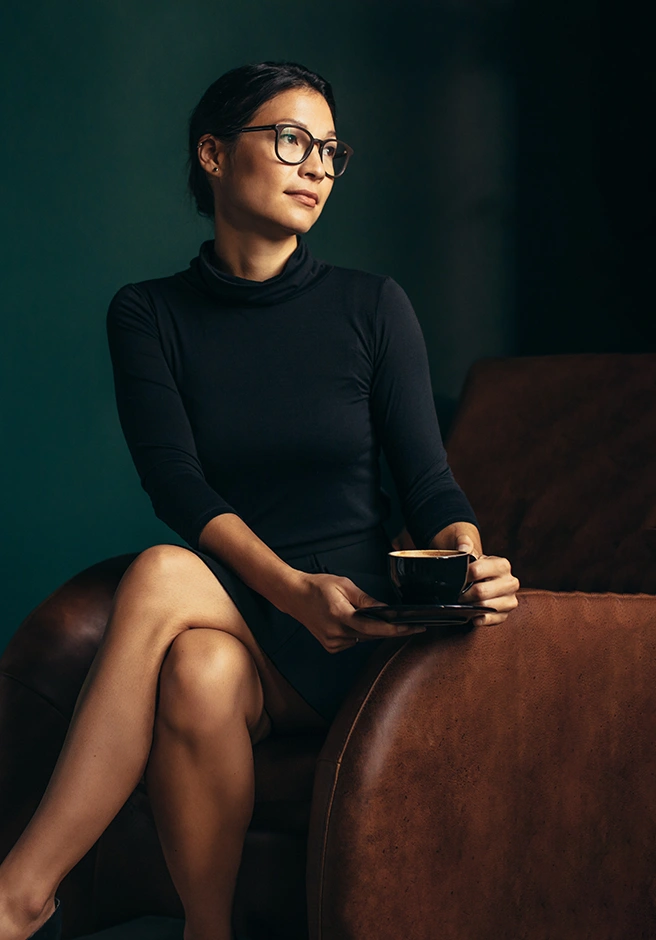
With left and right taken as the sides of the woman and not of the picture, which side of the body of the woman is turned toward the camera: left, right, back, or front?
front
